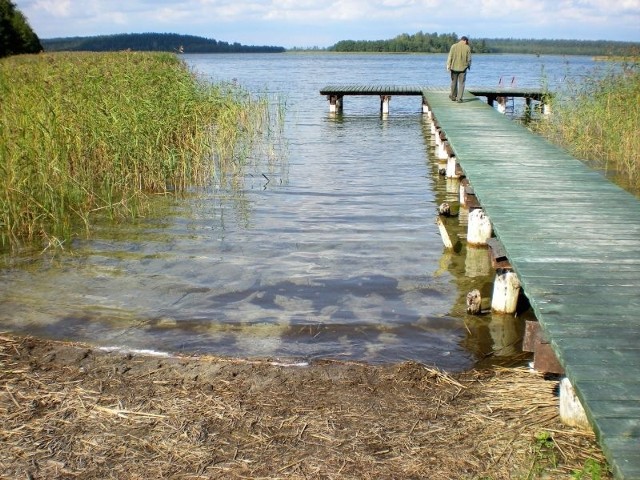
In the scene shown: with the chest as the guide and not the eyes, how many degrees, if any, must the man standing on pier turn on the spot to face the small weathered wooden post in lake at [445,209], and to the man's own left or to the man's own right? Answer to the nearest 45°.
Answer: approximately 180°

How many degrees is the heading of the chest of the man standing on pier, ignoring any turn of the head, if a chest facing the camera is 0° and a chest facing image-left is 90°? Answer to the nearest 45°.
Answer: approximately 180°

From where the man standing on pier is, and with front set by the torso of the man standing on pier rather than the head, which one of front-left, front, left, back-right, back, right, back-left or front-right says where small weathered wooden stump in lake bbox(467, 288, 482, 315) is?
back
